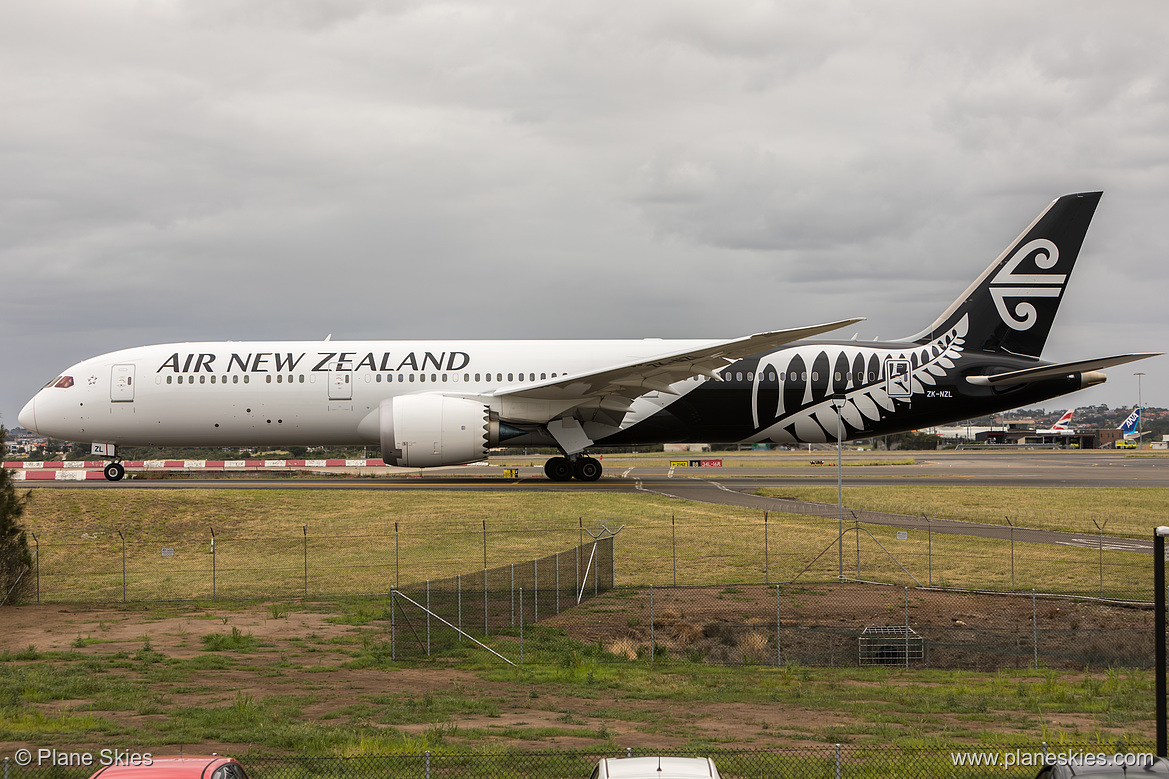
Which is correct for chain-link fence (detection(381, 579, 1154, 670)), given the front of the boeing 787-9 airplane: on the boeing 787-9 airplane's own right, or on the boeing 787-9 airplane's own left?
on the boeing 787-9 airplane's own left

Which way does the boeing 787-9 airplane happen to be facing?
to the viewer's left

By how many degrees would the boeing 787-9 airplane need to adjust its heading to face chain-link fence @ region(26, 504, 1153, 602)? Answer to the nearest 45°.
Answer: approximately 90° to its left

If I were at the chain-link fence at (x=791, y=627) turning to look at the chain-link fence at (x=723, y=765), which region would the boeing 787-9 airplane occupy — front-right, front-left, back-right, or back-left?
back-right

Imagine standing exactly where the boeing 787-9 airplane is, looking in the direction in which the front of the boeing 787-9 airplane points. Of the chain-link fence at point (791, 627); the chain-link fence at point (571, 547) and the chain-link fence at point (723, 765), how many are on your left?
3

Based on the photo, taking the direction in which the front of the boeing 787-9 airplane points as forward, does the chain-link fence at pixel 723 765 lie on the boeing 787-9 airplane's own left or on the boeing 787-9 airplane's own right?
on the boeing 787-9 airplane's own left
